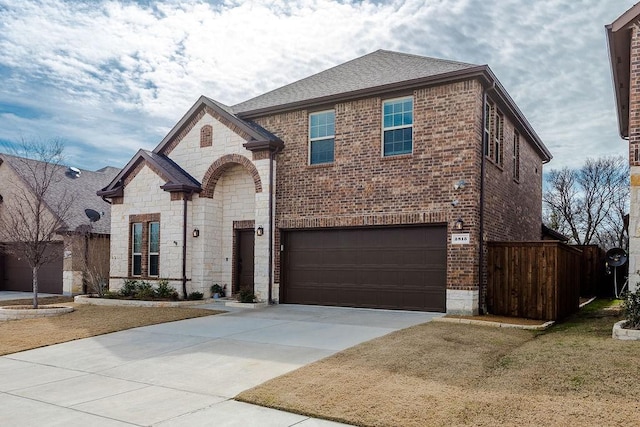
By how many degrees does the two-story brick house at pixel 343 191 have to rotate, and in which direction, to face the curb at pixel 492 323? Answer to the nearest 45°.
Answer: approximately 90° to its left

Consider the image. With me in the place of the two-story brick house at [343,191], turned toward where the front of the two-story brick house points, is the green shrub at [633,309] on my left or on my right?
on my left

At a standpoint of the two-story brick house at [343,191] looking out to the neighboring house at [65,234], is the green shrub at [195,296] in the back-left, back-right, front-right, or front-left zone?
front-left

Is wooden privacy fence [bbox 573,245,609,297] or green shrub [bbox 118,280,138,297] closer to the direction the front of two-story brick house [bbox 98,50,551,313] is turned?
the green shrub

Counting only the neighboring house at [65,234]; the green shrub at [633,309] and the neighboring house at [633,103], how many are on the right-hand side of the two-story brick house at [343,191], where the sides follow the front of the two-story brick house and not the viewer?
1

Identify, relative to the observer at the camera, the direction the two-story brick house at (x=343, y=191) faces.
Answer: facing the viewer and to the left of the viewer

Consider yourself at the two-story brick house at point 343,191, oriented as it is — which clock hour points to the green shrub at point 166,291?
The green shrub is roughly at 2 o'clock from the two-story brick house.

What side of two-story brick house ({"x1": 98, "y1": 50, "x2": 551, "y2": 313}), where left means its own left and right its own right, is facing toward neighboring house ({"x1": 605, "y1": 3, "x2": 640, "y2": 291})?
left

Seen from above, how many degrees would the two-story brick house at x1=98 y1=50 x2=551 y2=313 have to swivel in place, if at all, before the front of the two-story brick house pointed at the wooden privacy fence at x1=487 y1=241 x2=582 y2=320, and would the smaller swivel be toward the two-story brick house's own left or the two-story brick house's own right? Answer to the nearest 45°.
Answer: approximately 90° to the two-story brick house's own left

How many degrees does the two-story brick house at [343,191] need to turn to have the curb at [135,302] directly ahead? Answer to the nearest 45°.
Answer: approximately 45° to its right
